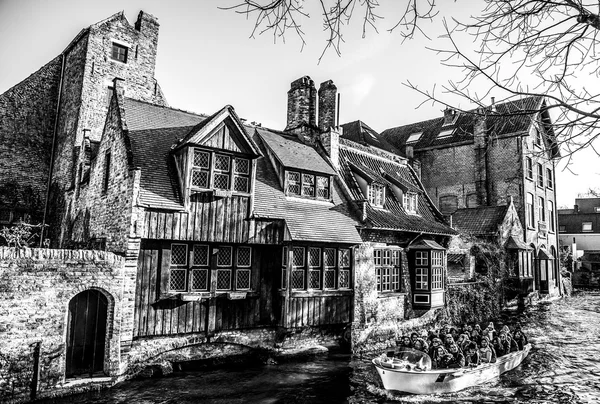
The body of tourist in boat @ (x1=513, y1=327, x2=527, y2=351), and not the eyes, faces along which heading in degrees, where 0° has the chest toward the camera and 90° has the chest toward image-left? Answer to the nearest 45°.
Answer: approximately 45°

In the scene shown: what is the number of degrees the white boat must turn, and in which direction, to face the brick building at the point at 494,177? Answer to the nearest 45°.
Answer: approximately 135° to its right

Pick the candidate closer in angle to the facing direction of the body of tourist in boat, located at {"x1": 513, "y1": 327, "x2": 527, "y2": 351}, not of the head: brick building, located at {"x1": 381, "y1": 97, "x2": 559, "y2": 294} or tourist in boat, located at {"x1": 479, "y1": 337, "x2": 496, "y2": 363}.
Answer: the tourist in boat

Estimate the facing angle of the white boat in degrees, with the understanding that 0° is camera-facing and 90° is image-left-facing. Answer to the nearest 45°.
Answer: approximately 45°

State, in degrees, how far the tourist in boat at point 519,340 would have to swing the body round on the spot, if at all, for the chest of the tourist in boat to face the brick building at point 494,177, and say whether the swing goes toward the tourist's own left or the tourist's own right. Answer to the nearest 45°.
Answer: approximately 135° to the tourist's own right

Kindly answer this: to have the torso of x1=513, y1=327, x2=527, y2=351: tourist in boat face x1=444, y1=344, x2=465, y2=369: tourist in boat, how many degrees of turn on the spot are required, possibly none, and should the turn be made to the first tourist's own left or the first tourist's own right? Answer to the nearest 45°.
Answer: approximately 45° to the first tourist's own left
